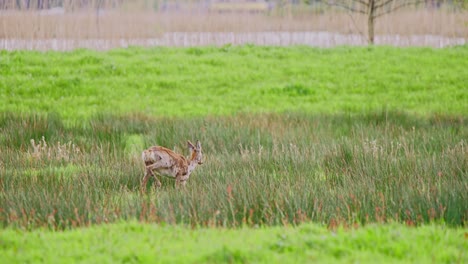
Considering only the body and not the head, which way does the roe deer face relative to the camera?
to the viewer's right

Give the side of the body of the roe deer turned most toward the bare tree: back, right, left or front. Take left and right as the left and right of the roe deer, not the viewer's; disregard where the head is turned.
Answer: left
